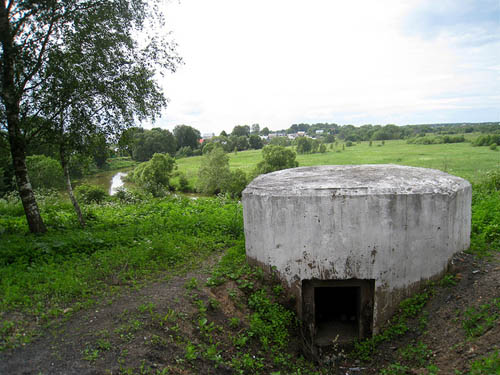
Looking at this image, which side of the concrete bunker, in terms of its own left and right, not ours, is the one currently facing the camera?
front

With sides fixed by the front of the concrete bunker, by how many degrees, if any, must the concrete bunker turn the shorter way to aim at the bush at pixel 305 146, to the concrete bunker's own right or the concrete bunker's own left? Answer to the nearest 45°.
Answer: approximately 180°

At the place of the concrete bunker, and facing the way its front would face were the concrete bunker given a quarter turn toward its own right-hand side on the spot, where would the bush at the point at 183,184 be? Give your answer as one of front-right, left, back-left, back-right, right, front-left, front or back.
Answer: front-right

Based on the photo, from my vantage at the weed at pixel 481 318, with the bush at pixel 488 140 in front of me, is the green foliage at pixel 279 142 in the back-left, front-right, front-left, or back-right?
front-left

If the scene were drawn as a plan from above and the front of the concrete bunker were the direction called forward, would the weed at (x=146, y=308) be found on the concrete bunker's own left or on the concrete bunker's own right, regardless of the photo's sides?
on the concrete bunker's own right

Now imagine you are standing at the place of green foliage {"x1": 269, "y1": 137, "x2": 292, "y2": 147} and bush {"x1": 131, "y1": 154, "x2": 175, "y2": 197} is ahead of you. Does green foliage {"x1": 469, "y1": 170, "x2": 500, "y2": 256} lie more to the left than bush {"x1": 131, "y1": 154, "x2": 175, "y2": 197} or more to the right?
left

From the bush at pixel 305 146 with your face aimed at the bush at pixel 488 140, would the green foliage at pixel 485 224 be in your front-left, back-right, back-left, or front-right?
back-right

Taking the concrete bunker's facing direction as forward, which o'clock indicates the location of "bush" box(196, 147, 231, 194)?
The bush is roughly at 5 o'clock from the concrete bunker.

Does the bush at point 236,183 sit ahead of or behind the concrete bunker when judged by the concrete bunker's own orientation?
behind

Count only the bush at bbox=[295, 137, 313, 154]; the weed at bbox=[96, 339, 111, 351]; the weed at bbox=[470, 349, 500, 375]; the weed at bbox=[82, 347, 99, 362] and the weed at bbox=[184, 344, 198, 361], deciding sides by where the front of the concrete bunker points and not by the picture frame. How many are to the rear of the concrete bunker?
1

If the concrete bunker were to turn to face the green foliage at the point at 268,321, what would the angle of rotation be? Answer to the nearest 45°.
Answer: approximately 45° to its right

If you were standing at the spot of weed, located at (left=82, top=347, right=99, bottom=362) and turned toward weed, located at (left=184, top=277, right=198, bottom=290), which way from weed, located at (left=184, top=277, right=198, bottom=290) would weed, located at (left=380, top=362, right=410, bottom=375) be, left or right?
right

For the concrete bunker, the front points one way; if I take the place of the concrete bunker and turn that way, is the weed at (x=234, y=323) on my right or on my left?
on my right

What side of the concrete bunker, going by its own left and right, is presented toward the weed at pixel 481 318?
left

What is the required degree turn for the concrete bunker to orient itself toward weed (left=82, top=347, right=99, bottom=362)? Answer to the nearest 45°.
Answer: approximately 45° to its right

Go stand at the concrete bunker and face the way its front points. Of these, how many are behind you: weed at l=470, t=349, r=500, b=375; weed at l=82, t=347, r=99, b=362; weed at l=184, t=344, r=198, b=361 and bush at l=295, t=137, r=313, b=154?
1
